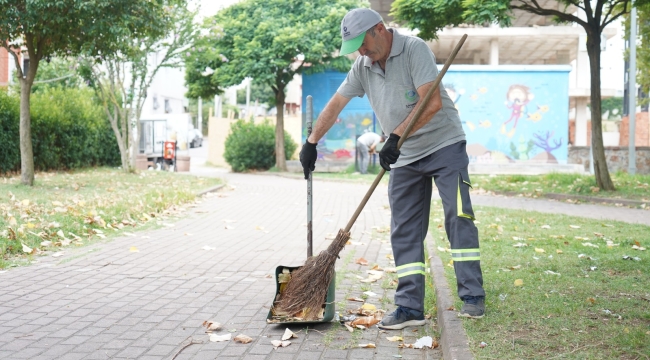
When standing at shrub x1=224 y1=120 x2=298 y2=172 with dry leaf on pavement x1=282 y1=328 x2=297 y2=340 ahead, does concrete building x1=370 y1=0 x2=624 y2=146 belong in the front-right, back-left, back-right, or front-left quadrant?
back-left

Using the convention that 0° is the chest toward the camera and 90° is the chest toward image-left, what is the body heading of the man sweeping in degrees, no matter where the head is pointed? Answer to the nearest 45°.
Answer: approximately 45°

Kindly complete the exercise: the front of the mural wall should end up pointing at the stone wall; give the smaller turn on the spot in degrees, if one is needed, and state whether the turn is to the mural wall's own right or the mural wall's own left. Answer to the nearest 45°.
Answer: approximately 45° to the mural wall's own left

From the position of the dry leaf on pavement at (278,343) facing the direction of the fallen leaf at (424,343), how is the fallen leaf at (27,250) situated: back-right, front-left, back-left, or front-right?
back-left

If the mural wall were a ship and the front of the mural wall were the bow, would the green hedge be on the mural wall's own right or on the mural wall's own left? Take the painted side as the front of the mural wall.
on the mural wall's own right

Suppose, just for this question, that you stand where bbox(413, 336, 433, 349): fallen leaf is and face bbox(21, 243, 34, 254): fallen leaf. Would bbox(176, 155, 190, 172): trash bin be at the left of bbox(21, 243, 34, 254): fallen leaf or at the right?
right

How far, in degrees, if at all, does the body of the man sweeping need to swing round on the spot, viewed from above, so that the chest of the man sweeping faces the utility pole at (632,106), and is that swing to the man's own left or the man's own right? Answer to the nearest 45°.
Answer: approximately 135° to the man's own right

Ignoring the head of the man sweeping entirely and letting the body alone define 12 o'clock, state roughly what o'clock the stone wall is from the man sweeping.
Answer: The stone wall is roughly at 5 o'clock from the man sweeping.

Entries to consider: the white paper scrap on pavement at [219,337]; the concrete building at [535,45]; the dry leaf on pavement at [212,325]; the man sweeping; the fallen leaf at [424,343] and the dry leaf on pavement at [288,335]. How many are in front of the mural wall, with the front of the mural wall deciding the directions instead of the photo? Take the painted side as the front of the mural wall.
5

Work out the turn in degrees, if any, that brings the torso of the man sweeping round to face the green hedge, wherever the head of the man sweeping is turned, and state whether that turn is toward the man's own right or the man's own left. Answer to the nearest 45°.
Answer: approximately 90° to the man's own right

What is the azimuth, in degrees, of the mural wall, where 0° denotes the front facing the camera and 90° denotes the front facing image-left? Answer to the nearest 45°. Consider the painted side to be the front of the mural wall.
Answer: approximately 0°

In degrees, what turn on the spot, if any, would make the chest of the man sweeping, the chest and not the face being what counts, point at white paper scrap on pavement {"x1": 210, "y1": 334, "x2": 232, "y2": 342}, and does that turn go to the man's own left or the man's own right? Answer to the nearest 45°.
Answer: approximately 45° to the man's own right

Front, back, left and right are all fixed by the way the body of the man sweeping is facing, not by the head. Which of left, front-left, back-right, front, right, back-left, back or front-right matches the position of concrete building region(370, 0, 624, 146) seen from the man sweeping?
back-right
